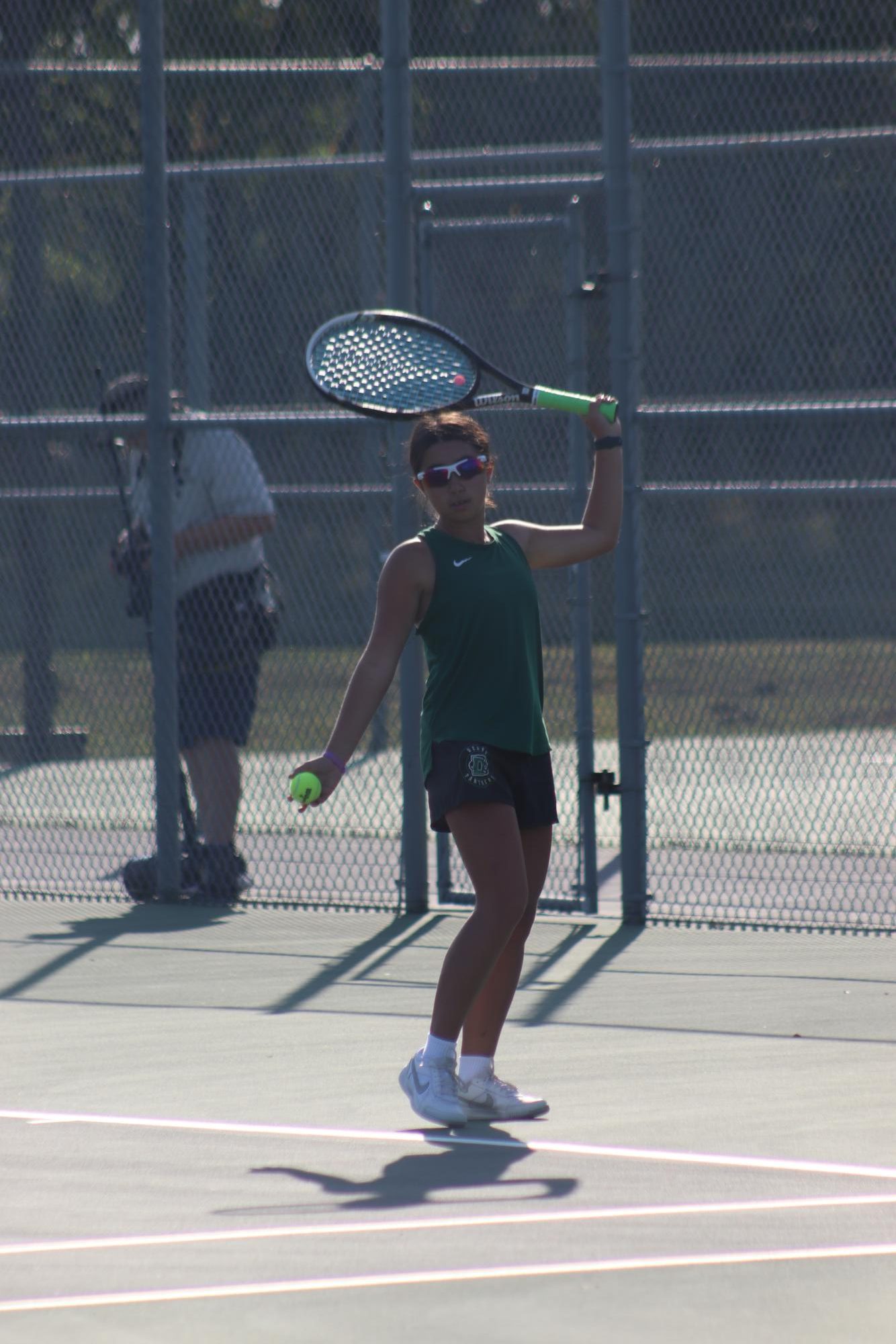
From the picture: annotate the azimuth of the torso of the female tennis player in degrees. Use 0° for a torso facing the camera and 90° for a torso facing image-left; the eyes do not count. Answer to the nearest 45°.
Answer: approximately 315°

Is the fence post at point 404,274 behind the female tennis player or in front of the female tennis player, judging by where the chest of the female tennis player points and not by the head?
behind

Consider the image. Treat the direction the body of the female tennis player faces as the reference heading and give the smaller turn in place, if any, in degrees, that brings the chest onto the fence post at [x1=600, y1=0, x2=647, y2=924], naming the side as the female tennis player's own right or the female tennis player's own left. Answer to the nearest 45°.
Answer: approximately 135° to the female tennis player's own left

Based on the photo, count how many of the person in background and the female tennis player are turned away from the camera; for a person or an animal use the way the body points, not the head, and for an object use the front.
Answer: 0
